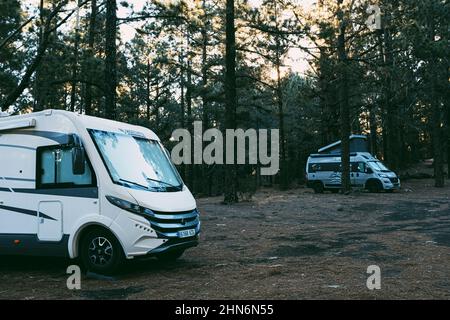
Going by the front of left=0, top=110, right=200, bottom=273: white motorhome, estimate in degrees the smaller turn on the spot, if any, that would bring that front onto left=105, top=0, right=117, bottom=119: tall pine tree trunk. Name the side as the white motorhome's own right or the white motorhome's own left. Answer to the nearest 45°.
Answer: approximately 135° to the white motorhome's own left

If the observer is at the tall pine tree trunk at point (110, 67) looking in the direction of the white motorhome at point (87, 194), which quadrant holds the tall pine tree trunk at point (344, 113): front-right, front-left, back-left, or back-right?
back-left

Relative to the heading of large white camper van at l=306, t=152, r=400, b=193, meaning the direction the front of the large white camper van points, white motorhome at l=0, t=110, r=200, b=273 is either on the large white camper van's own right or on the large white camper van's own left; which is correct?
on the large white camper van's own right

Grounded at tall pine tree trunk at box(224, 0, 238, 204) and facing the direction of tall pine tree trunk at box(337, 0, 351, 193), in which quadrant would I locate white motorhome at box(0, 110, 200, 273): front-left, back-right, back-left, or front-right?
back-right

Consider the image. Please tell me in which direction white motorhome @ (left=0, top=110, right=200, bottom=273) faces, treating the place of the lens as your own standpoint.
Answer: facing the viewer and to the right of the viewer

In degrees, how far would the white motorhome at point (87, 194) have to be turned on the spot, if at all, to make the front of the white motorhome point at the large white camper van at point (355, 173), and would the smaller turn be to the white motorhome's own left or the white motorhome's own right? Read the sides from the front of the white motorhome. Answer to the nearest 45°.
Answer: approximately 90° to the white motorhome's own left

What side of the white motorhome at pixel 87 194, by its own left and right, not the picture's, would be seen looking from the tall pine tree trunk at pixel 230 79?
left

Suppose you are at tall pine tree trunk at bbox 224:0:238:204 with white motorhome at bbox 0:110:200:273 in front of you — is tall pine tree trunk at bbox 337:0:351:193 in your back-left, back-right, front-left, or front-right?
back-left

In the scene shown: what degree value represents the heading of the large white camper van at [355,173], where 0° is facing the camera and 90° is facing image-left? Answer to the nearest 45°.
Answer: approximately 315°

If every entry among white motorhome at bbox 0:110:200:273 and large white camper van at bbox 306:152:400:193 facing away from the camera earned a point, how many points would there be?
0

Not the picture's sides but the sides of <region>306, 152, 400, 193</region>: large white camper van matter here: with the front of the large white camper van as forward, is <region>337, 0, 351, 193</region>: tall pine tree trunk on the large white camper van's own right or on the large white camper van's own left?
on the large white camper van's own right

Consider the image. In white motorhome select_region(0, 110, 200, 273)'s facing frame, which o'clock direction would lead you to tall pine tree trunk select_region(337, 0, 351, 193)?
The tall pine tree trunk is roughly at 9 o'clock from the white motorhome.
